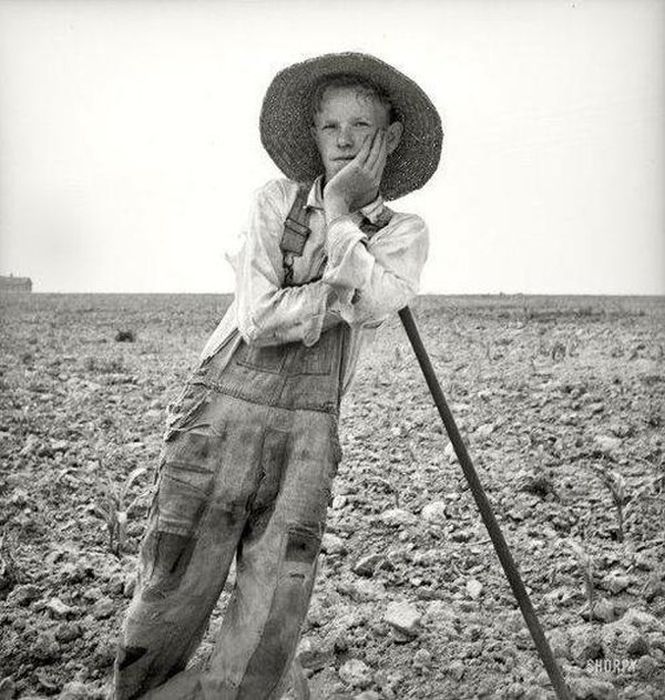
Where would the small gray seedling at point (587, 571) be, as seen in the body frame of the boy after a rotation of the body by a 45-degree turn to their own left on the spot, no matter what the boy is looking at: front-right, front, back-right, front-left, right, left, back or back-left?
left

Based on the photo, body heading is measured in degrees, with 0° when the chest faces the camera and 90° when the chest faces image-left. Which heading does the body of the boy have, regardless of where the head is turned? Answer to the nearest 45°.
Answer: approximately 0°

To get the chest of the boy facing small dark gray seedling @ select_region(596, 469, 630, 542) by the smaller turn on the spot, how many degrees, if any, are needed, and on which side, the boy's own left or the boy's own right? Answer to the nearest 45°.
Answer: approximately 135° to the boy's own left
